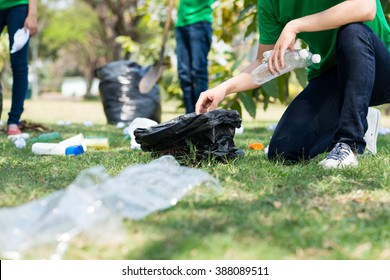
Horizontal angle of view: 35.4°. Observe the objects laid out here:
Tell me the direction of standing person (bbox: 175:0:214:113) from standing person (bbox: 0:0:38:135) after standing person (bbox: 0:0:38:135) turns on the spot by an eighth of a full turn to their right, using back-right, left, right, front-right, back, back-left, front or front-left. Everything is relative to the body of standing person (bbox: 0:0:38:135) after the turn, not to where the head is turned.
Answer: back-left

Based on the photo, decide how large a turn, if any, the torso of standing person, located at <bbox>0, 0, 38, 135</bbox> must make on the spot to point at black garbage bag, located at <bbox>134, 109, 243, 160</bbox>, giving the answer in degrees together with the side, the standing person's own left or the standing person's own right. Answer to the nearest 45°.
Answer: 0° — they already face it

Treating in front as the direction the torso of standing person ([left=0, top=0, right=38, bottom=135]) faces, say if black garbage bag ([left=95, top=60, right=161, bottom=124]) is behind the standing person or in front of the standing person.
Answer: behind

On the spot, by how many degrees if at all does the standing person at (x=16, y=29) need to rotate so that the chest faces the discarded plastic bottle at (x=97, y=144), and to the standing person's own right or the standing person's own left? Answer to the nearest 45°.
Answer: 0° — they already face it

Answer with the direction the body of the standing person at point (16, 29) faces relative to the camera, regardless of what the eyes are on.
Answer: toward the camera

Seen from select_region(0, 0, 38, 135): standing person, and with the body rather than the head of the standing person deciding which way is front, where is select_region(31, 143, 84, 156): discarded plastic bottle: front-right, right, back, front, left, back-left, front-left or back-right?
front

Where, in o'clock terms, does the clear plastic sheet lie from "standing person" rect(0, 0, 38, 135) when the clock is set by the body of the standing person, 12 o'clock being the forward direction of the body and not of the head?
The clear plastic sheet is roughly at 12 o'clock from the standing person.

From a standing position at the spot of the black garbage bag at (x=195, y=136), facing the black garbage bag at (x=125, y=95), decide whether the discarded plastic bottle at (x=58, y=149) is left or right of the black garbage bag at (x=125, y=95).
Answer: left
